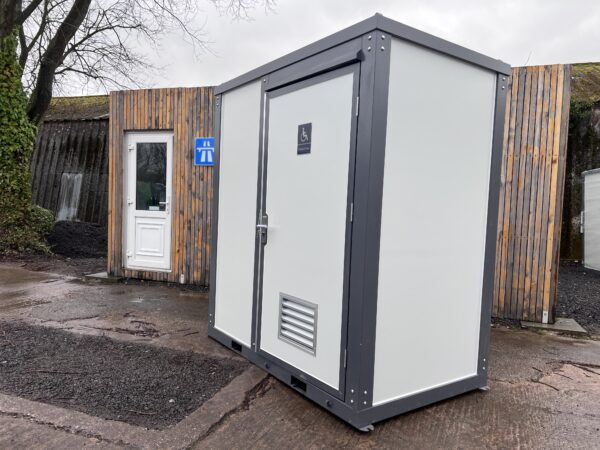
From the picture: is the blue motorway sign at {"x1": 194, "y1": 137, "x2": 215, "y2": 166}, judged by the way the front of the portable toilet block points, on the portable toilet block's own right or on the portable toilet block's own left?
on the portable toilet block's own right

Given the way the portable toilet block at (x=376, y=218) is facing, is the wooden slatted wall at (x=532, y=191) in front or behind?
behind

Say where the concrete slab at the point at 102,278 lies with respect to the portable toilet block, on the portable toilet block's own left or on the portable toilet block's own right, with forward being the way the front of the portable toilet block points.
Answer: on the portable toilet block's own right

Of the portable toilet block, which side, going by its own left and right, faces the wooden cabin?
right

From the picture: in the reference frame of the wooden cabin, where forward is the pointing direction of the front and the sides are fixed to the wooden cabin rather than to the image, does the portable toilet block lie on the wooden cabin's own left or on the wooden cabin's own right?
on the wooden cabin's own left

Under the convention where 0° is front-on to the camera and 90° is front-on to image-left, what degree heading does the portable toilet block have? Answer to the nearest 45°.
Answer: approximately 45°

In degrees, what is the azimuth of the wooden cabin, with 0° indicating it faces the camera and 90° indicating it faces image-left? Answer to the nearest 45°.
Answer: approximately 45°

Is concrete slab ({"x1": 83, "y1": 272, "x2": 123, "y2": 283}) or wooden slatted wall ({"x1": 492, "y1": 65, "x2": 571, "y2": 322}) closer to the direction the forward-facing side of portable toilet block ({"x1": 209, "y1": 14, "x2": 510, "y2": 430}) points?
the concrete slab

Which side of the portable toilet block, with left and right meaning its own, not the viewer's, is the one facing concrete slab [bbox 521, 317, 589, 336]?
back
